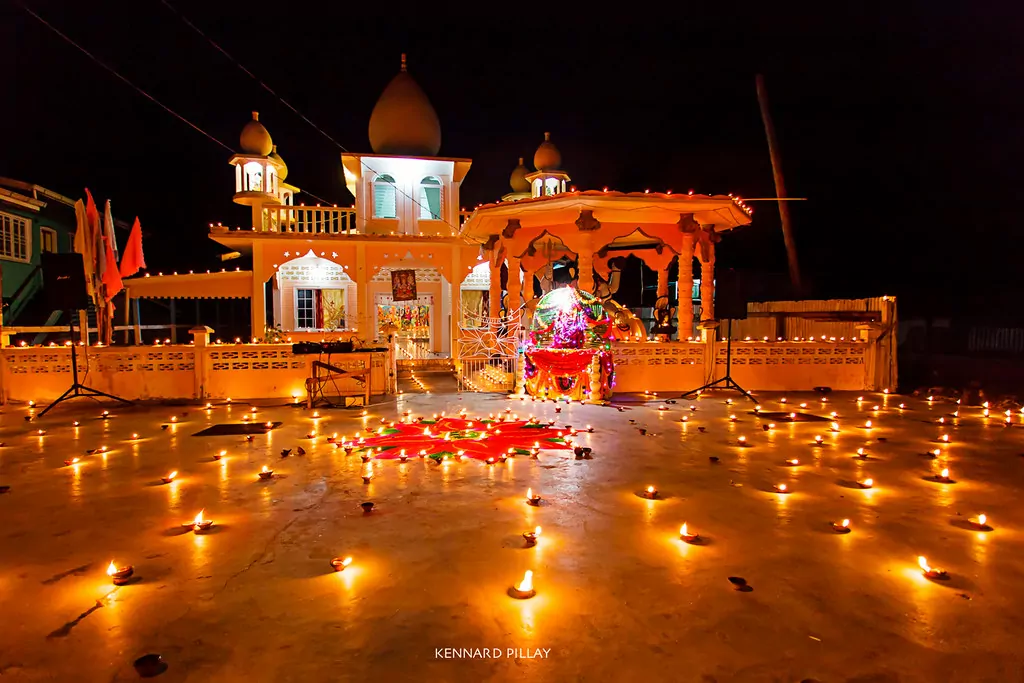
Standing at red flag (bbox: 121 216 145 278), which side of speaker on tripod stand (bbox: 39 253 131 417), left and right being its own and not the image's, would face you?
back

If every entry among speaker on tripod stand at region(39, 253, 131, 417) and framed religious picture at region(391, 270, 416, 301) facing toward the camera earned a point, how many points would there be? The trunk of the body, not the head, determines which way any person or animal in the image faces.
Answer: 2

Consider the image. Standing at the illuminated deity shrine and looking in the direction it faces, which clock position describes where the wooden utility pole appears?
The wooden utility pole is roughly at 7 o'clock from the illuminated deity shrine.

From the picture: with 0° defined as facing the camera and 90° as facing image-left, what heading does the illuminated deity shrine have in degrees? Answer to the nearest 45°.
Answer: approximately 0°

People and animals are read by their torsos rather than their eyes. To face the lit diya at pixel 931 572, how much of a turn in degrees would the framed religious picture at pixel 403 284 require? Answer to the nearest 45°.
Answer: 0° — it already faces it

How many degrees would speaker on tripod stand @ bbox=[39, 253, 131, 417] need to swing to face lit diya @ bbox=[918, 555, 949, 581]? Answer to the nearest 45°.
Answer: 0° — it already faces it

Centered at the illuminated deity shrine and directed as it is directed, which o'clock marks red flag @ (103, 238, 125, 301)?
The red flag is roughly at 3 o'clock from the illuminated deity shrine.
